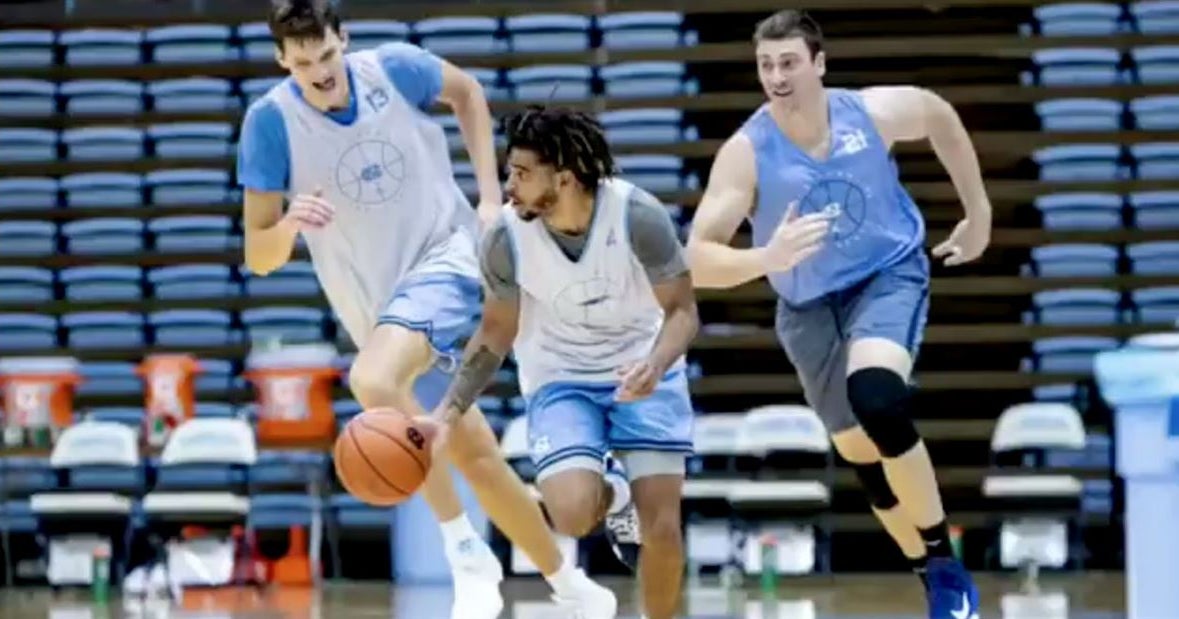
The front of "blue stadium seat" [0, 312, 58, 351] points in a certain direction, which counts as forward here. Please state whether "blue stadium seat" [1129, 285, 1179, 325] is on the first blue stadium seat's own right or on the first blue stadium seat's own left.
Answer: on the first blue stadium seat's own left

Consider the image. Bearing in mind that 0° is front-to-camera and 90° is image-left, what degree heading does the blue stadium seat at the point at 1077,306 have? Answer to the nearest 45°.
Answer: approximately 0°

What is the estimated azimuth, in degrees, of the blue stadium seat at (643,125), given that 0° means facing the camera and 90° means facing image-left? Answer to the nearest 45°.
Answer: approximately 0°

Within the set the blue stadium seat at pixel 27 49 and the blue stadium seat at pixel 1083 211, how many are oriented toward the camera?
2

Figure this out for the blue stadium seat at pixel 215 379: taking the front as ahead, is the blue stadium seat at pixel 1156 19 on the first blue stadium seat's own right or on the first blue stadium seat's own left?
on the first blue stadium seat's own left

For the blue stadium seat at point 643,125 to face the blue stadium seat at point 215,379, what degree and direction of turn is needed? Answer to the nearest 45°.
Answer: approximately 90° to its right

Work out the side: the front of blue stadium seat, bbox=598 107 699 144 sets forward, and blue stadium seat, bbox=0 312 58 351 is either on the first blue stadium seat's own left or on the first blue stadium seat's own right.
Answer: on the first blue stadium seat's own right
